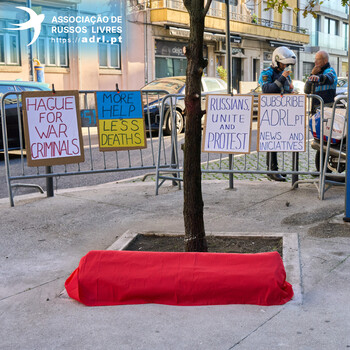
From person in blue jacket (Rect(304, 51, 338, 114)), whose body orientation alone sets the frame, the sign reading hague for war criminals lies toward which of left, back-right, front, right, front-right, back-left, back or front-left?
front

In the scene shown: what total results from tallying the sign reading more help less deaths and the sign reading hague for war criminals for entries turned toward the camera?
2

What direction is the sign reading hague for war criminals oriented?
toward the camera

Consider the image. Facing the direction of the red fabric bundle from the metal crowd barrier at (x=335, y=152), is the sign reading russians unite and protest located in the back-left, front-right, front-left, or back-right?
front-right

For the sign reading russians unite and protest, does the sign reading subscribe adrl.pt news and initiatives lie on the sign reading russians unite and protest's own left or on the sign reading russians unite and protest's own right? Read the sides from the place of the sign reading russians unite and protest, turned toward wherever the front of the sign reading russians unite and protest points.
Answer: on the sign reading russians unite and protest's own left

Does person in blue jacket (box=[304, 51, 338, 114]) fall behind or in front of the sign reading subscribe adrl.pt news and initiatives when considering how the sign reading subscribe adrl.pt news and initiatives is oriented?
behind

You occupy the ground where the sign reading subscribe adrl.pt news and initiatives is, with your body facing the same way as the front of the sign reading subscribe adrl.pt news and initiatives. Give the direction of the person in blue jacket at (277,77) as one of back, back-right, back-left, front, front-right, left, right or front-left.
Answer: back

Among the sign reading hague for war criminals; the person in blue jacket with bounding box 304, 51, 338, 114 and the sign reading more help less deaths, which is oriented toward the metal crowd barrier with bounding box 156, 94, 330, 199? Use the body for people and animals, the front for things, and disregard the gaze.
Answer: the person in blue jacket

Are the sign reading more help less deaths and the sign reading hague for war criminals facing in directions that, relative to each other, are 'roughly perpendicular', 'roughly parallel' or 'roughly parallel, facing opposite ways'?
roughly parallel

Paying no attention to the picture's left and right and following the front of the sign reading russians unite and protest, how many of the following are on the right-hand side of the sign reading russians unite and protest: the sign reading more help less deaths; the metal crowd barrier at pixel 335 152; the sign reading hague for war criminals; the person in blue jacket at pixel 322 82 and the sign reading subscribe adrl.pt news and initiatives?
2

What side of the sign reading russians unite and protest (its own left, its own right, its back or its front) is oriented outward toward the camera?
front

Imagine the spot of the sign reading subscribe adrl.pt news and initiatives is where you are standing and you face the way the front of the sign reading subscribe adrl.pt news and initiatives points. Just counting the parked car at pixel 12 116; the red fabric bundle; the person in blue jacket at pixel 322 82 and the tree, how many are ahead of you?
2

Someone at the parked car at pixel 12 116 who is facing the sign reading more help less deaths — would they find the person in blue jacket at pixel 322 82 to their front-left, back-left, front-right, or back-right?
front-left

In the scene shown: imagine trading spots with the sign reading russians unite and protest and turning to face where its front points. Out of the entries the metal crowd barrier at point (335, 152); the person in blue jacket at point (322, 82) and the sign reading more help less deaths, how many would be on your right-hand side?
1
